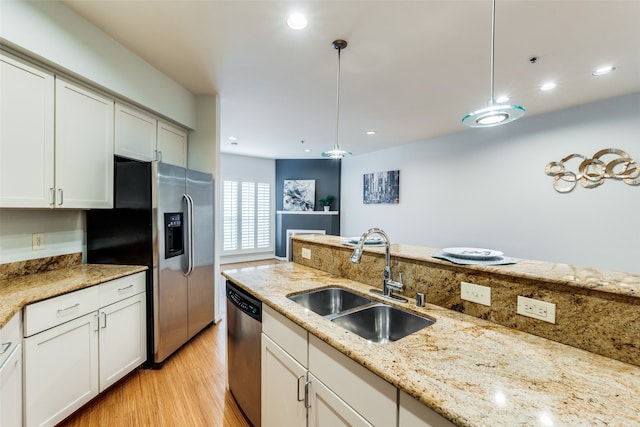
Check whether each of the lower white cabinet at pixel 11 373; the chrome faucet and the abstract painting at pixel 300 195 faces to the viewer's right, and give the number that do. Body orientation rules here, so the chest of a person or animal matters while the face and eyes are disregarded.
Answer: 1

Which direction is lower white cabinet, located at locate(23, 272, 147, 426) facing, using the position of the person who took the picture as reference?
facing the viewer and to the right of the viewer

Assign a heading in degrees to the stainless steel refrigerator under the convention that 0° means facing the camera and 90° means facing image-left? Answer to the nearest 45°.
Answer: approximately 315°

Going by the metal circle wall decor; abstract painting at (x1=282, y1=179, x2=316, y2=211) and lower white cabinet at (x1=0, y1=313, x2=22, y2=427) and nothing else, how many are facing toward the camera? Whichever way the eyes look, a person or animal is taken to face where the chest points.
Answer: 2

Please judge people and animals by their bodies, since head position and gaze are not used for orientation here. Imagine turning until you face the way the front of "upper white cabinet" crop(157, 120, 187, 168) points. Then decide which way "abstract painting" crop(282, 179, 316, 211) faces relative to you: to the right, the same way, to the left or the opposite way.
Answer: to the right

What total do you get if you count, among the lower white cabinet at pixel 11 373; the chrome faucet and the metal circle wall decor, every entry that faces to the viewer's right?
1

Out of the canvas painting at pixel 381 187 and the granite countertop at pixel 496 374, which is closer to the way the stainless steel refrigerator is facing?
the granite countertop

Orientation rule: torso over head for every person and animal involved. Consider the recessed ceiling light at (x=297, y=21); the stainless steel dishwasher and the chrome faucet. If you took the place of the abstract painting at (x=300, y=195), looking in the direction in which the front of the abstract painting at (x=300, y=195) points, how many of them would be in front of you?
3

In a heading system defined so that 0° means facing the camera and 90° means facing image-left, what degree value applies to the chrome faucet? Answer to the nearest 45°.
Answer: approximately 45°

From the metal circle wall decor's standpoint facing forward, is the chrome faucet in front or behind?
in front

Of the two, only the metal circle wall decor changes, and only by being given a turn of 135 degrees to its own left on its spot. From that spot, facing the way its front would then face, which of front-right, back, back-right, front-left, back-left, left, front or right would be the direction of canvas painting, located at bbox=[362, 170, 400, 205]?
back-left

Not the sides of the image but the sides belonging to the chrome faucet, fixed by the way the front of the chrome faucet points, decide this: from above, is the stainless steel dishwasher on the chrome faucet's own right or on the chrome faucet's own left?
on the chrome faucet's own right

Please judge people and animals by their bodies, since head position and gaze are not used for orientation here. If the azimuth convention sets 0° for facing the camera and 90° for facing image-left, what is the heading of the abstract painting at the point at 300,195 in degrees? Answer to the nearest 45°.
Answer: approximately 0°

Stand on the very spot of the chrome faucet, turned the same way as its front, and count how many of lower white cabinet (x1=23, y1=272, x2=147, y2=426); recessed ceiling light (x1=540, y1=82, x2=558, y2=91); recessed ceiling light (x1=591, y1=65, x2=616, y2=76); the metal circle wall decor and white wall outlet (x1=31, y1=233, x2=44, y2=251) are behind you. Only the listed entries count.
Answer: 3
